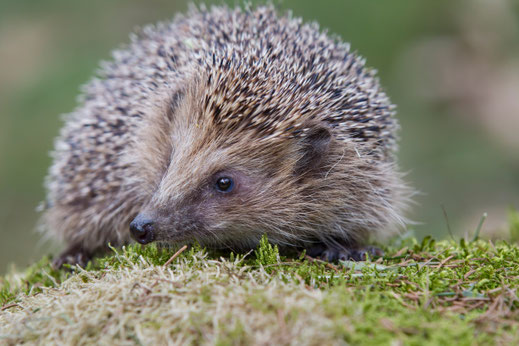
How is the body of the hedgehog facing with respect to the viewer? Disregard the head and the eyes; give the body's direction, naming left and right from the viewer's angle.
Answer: facing the viewer and to the left of the viewer
